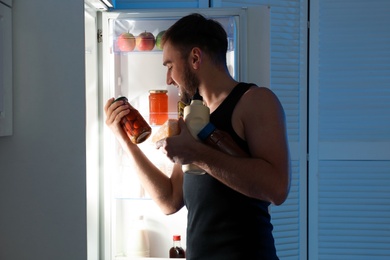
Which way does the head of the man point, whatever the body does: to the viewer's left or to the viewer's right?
to the viewer's left

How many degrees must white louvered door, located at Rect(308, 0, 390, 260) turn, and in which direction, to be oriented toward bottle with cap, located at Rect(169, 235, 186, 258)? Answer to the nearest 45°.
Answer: approximately 45° to its right

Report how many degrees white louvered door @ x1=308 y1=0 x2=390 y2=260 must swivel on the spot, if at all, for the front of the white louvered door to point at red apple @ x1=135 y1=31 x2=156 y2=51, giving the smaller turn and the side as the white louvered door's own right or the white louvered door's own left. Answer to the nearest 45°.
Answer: approximately 45° to the white louvered door's own right

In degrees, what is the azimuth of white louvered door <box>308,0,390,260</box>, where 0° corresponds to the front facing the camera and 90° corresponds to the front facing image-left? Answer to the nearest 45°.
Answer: approximately 0°
